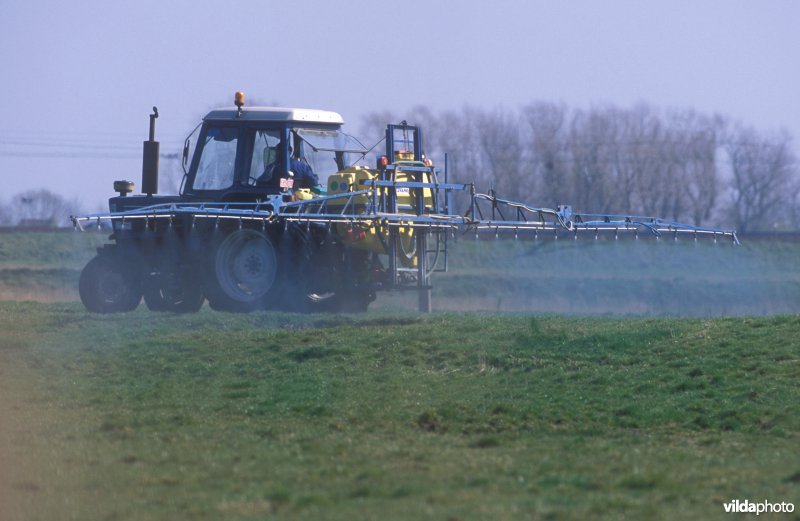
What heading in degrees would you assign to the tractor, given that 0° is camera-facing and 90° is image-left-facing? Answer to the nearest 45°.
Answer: approximately 135°
